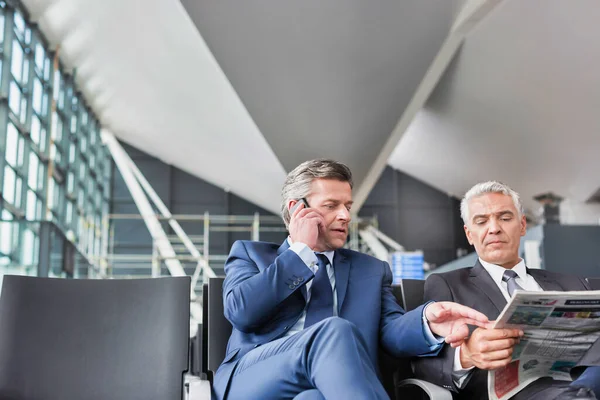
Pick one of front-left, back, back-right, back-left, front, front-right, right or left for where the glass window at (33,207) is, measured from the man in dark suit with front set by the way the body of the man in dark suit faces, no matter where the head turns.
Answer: back-right

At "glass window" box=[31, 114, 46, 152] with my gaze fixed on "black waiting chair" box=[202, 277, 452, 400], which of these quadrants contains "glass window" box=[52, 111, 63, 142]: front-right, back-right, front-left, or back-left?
back-left

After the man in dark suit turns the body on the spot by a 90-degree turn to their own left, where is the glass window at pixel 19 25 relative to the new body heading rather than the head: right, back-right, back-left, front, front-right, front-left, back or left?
back-left

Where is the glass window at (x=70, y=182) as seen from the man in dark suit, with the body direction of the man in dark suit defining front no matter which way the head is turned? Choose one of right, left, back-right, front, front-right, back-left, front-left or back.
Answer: back-right

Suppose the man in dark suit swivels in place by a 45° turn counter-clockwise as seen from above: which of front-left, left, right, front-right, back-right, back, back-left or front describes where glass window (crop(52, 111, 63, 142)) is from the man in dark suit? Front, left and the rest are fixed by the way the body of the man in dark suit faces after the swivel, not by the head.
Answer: back

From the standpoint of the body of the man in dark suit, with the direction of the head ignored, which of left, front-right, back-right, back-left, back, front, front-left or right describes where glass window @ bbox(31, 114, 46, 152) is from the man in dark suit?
back-right

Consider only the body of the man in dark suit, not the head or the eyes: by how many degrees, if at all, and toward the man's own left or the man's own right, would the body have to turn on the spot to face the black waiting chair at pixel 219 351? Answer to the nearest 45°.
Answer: approximately 90° to the man's own right

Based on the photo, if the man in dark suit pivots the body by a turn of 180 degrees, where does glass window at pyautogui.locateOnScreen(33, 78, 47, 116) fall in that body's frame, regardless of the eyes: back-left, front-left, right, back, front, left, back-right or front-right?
front-left

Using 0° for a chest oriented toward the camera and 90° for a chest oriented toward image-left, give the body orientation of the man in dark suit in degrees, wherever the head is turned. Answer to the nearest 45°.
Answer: approximately 0°
